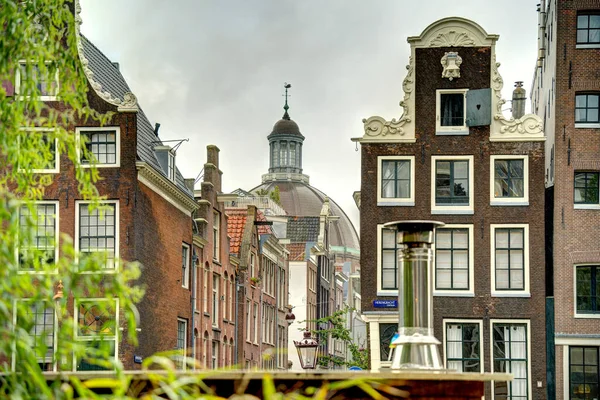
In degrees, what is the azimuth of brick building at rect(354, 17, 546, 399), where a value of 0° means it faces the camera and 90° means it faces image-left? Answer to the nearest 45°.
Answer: approximately 0°
